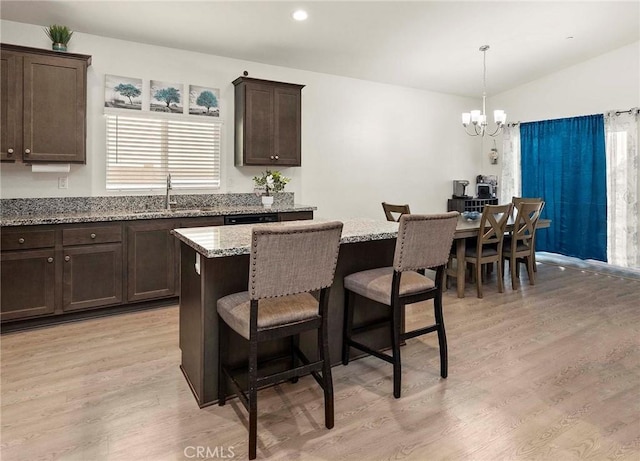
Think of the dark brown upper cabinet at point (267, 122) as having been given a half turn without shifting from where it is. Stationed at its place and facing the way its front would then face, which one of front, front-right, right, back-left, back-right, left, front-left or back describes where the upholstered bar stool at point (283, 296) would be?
back-left

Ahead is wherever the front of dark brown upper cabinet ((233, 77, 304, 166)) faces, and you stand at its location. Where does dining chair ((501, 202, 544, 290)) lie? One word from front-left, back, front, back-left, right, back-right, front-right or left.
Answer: front-left

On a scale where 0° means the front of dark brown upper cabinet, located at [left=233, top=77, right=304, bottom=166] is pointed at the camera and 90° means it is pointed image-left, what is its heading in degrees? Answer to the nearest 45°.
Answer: approximately 315°

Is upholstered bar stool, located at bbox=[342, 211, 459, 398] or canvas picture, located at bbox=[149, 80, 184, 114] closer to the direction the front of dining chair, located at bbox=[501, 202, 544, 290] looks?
the canvas picture

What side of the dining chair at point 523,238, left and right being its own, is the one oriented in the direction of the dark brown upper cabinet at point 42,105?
left

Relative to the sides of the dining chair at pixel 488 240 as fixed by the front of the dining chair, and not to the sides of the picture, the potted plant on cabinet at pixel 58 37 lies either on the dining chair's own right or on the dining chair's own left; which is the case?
on the dining chair's own left

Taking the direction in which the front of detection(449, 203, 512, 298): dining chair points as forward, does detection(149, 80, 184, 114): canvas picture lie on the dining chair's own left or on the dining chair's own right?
on the dining chair's own left

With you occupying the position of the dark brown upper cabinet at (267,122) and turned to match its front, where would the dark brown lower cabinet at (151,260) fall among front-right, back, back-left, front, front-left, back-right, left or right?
right

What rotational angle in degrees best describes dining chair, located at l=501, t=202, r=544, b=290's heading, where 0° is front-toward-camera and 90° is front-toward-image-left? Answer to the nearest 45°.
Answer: approximately 135°
